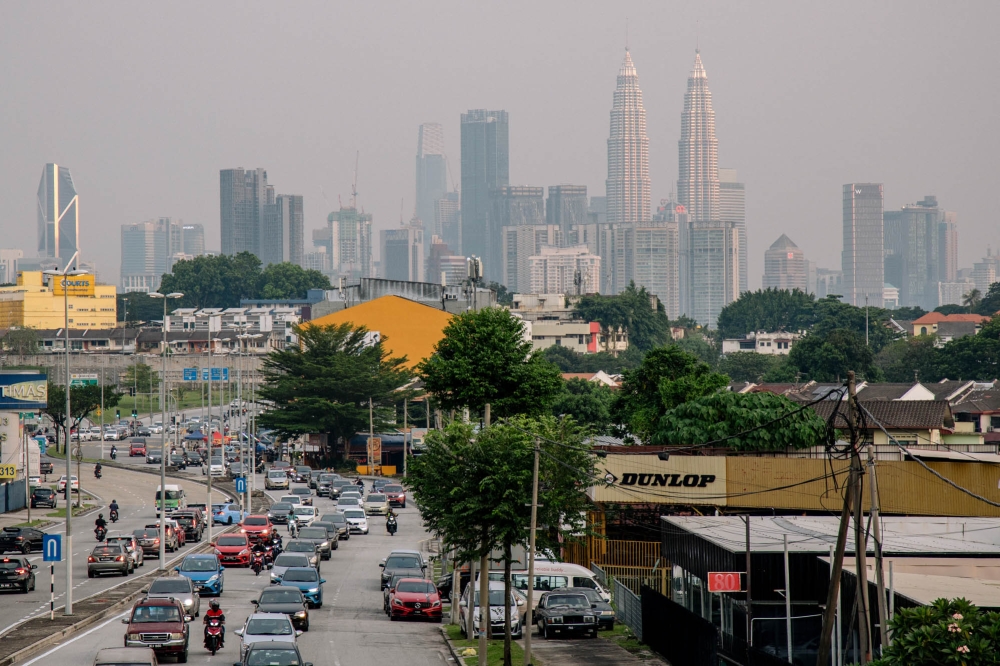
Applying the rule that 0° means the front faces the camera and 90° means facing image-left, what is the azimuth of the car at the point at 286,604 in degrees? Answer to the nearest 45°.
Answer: approximately 0°

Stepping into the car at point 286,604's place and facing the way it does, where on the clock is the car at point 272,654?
the car at point 272,654 is roughly at 12 o'clock from the car at point 286,604.

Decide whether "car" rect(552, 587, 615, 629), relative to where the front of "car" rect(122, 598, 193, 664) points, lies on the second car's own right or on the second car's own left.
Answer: on the second car's own left

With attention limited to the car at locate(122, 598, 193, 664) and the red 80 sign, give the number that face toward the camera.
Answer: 2

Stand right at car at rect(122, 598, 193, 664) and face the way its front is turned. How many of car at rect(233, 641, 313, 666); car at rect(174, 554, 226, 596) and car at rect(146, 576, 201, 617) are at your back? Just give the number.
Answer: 2

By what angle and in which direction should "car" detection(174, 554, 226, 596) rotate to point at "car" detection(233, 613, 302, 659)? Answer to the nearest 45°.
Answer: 0° — it already faces it

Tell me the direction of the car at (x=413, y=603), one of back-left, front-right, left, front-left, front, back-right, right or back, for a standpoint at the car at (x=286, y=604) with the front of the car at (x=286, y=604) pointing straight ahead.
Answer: back-left

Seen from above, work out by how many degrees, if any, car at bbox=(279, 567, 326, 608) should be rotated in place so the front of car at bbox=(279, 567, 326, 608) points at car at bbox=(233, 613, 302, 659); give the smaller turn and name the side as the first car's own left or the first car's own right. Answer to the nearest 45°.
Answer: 0° — it already faces it

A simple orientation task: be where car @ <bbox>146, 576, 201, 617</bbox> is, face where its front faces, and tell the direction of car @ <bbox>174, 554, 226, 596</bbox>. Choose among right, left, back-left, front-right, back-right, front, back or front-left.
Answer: back

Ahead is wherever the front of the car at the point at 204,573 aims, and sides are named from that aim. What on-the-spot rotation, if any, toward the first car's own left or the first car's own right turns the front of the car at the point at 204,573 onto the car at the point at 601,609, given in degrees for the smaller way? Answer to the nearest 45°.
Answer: approximately 45° to the first car's own left
